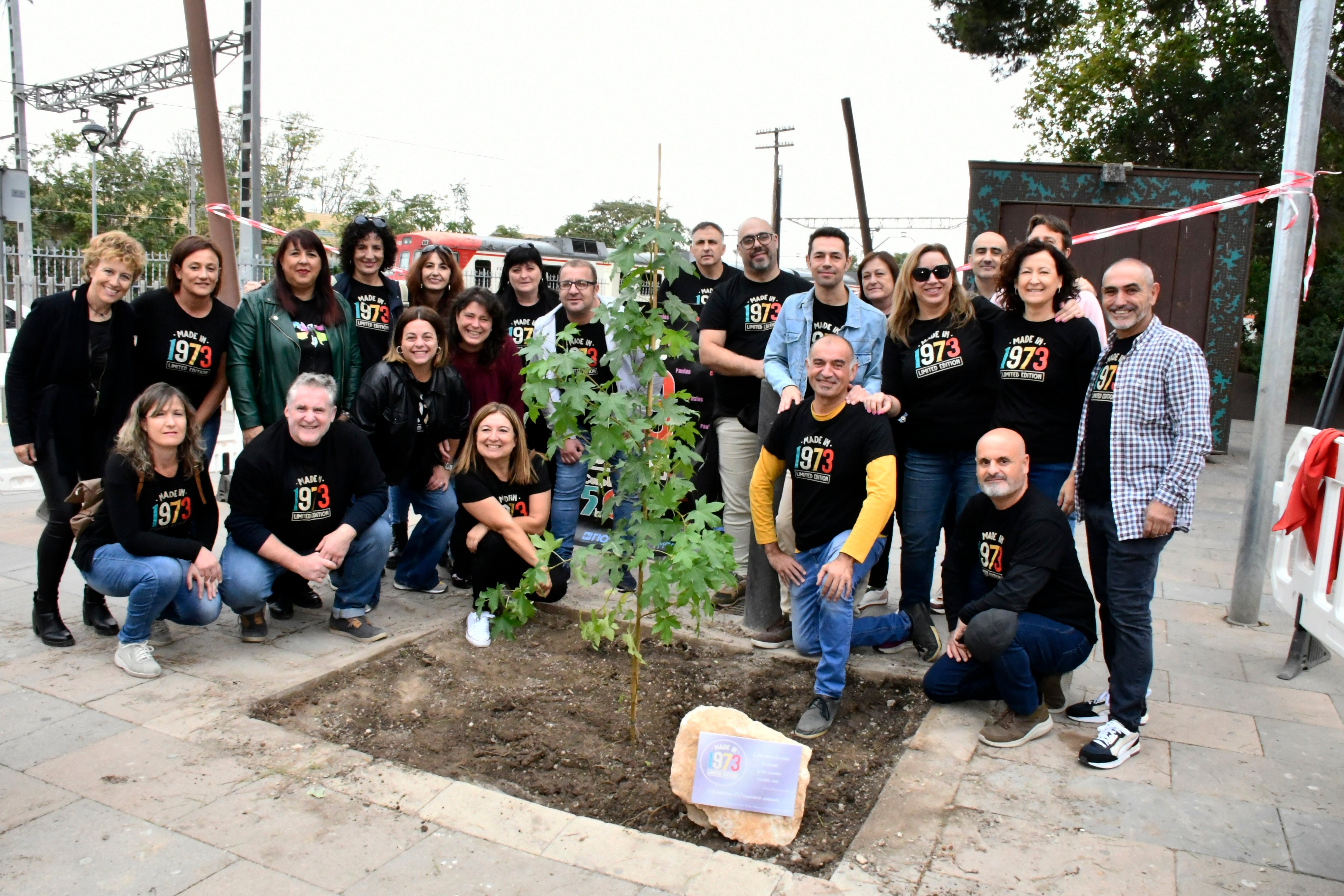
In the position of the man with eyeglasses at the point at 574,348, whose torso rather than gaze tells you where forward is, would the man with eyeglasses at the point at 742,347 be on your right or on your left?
on your left

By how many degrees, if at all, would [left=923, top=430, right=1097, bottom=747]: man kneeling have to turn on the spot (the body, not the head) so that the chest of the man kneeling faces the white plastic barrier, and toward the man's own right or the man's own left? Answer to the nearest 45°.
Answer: approximately 135° to the man's own left

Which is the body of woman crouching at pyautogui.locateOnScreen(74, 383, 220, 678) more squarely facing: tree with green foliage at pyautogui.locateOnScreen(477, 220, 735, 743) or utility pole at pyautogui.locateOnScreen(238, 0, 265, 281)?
the tree with green foliage

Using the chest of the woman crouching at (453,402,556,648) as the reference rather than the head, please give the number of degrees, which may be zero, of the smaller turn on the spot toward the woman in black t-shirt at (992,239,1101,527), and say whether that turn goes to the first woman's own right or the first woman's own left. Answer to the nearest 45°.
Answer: approximately 45° to the first woman's own left

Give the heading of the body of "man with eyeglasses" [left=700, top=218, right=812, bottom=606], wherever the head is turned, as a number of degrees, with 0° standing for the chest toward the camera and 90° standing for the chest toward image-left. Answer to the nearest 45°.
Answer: approximately 0°
